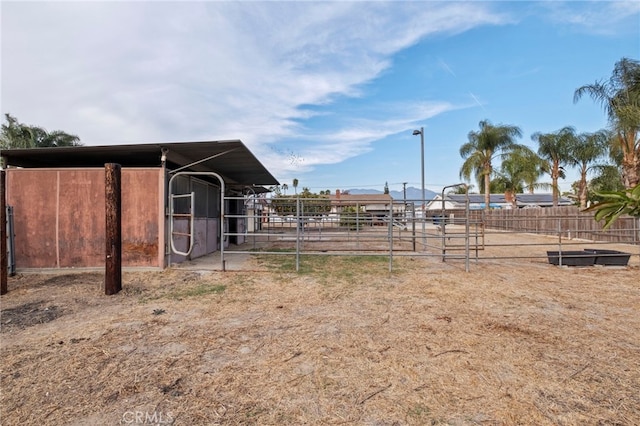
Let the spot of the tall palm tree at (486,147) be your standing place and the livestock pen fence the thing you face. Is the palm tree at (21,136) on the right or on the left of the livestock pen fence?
right

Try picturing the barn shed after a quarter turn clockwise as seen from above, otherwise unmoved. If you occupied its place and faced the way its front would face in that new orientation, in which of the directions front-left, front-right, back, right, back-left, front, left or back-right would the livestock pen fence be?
left

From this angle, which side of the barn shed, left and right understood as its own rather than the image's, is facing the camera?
right

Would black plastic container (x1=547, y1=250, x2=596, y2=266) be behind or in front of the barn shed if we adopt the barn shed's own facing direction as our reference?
in front

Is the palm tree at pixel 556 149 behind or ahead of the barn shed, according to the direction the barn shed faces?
ahead

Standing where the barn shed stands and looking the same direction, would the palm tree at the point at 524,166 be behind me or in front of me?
in front

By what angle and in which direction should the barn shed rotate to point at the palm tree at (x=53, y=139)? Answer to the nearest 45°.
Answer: approximately 90° to its left
